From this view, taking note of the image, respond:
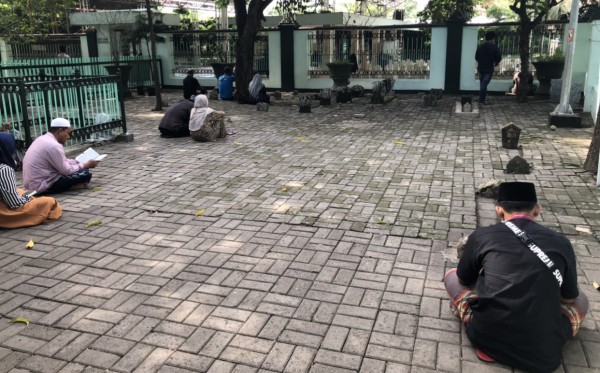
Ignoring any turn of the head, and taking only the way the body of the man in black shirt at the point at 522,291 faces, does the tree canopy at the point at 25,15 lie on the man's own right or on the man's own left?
on the man's own left

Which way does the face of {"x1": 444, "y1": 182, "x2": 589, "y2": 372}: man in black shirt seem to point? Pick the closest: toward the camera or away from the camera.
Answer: away from the camera

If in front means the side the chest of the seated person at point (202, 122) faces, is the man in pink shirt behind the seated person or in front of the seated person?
behind

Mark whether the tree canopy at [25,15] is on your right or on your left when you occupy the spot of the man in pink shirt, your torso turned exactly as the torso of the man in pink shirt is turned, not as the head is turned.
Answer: on your left

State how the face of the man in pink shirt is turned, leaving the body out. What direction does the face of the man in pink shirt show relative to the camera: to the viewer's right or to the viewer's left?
to the viewer's right

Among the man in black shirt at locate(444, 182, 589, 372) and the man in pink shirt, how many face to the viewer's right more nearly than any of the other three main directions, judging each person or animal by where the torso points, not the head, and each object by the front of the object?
1

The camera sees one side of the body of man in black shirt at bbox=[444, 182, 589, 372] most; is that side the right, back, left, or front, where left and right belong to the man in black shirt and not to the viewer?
back

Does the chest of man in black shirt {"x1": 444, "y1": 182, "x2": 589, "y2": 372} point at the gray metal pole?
yes

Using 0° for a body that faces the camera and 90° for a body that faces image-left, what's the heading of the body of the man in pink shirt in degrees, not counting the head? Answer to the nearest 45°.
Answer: approximately 270°

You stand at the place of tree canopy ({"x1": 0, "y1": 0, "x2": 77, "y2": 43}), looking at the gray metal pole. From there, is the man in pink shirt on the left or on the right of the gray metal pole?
right

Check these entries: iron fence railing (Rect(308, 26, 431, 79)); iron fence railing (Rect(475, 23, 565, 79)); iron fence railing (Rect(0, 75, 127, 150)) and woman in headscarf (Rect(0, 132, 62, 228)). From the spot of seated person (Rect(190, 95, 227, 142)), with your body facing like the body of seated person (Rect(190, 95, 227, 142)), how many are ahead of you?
2

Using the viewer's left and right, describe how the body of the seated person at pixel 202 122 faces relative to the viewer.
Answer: facing away from the viewer and to the right of the viewer

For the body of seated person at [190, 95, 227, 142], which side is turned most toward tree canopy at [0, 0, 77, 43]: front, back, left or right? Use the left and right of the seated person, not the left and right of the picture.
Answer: left
